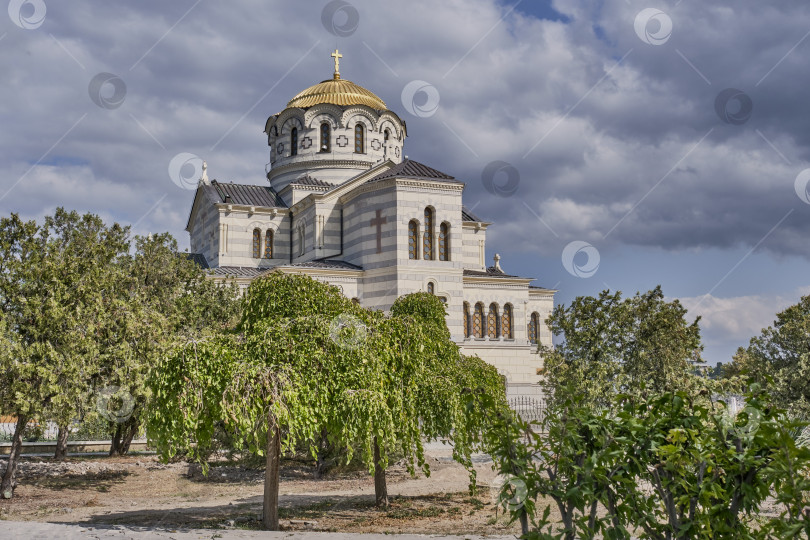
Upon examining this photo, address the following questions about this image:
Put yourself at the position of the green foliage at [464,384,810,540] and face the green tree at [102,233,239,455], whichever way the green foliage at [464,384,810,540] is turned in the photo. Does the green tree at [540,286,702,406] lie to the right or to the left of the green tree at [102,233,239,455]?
right
